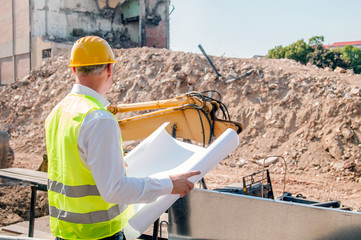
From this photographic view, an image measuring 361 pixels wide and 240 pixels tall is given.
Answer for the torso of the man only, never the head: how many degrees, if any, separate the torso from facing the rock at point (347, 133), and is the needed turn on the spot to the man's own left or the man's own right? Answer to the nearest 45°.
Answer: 0° — they already face it

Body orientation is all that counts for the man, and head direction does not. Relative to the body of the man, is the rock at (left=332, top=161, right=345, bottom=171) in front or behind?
in front

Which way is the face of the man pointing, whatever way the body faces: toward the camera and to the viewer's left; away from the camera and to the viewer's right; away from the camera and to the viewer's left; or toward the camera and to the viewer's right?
away from the camera and to the viewer's right

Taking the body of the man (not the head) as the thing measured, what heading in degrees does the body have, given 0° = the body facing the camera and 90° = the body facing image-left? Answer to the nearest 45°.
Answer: approximately 225°
